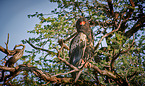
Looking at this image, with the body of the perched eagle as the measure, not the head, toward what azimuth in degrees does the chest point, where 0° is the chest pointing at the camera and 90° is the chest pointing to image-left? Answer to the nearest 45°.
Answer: approximately 315°
